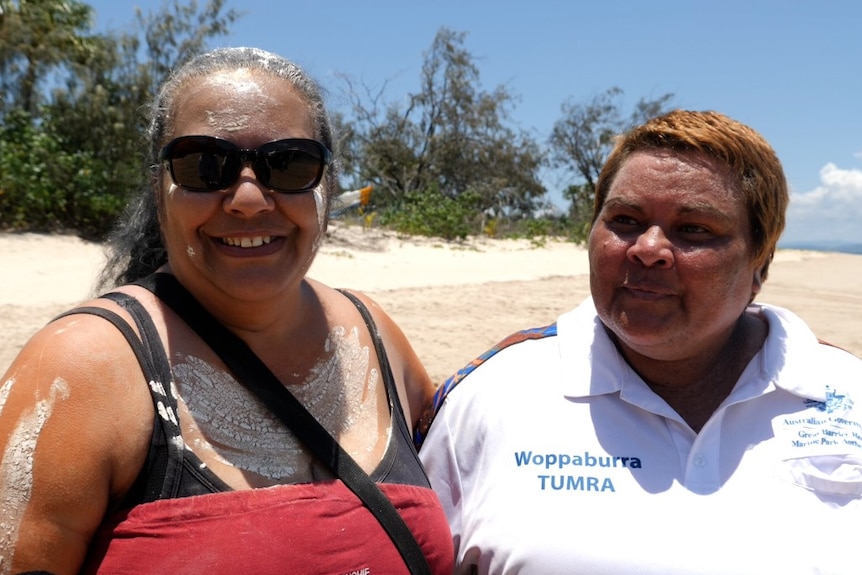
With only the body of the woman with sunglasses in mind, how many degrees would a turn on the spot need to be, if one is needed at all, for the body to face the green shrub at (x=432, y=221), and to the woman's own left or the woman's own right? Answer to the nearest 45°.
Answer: approximately 135° to the woman's own left

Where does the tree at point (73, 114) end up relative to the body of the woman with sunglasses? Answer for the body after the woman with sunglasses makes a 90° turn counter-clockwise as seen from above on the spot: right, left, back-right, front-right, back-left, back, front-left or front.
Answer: front-left

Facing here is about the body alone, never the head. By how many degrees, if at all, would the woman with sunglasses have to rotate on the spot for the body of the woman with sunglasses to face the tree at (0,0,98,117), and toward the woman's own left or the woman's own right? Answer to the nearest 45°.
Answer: approximately 135° to the woman's own left

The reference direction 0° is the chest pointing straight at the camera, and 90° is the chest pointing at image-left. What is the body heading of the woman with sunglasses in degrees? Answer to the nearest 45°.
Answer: approximately 315°

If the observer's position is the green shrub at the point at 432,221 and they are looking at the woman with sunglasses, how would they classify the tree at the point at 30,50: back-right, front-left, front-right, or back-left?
front-right
